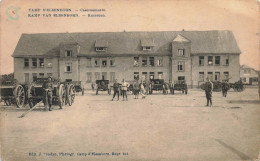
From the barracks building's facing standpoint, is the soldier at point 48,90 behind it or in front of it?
in front

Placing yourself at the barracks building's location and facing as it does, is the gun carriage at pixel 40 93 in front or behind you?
in front

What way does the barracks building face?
toward the camera

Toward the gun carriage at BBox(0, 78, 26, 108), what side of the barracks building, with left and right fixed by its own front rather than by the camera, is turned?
front

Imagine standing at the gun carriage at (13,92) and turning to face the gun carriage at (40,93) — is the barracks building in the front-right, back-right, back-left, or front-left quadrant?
front-left
